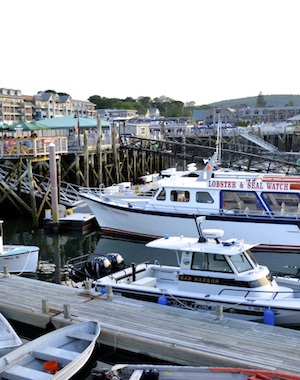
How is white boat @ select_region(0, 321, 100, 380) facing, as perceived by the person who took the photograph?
facing away from the viewer and to the right of the viewer

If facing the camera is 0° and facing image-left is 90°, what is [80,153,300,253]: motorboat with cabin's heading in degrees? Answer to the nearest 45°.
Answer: approximately 90°

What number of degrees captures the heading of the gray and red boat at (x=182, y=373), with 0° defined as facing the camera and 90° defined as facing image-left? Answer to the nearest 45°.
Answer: approximately 270°

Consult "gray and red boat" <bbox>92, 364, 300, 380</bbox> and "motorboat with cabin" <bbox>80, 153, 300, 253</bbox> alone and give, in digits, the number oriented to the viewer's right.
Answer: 1

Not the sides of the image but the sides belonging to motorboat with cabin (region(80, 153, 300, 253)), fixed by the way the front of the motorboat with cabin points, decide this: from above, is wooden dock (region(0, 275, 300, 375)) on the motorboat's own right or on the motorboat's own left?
on the motorboat's own left

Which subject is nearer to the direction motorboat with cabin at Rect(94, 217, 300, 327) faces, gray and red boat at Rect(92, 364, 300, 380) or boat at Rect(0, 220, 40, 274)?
the gray and red boat

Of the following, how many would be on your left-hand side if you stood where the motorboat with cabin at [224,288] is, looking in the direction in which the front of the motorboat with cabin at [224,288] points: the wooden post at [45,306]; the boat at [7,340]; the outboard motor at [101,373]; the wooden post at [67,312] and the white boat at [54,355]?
0

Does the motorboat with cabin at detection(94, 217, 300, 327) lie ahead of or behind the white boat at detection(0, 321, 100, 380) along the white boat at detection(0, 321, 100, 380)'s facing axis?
ahead

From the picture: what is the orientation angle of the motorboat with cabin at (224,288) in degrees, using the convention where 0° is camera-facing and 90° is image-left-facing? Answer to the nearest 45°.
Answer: approximately 315°

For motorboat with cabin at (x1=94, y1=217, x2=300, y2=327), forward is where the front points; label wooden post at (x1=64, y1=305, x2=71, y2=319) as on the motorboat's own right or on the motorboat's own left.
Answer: on the motorboat's own right

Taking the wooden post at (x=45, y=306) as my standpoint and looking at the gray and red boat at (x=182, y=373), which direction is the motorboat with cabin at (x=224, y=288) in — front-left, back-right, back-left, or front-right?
front-left

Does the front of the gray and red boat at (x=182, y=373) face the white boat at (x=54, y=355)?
no

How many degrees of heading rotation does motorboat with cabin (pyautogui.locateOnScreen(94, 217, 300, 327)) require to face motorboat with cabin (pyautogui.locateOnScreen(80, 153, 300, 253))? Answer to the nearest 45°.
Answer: approximately 135° to its left
